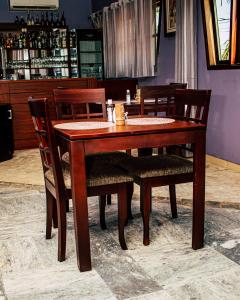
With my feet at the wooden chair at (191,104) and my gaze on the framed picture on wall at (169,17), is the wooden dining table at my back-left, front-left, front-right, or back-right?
back-left

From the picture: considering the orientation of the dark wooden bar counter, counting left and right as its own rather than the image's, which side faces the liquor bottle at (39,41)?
back

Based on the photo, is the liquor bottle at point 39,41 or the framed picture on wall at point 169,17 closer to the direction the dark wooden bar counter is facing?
the framed picture on wall

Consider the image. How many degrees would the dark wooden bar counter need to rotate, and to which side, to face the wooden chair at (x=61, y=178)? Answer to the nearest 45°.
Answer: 0° — it already faces it

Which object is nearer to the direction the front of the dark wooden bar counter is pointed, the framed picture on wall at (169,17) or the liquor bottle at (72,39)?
the framed picture on wall

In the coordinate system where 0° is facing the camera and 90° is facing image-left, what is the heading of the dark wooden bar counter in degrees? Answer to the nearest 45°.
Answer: approximately 0°

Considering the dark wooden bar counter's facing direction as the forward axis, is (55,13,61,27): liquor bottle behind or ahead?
behind

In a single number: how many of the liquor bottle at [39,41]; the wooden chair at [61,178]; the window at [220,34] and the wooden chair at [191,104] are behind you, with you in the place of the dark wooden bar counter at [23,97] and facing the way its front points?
1

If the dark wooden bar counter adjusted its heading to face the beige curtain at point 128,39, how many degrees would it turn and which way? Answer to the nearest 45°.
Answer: approximately 135° to its left

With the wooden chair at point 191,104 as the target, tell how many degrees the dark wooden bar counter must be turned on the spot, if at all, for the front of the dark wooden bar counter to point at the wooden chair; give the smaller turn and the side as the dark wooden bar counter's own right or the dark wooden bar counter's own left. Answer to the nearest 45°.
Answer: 0° — it already faces it

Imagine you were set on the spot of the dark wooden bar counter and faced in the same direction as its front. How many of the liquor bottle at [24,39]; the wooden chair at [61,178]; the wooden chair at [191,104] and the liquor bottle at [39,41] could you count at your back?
2

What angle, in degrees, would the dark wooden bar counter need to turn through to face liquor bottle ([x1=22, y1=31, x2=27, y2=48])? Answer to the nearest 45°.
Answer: approximately 180°

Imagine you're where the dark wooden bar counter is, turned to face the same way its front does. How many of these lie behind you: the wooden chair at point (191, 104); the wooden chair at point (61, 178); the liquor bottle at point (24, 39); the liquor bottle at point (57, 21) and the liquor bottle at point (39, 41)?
3

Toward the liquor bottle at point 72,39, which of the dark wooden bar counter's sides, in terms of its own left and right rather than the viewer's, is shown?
back

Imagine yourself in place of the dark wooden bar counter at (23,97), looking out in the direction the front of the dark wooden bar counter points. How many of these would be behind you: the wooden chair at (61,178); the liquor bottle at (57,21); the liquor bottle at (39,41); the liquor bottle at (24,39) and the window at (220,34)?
3

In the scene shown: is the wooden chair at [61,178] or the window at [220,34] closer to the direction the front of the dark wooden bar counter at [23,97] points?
the wooden chair

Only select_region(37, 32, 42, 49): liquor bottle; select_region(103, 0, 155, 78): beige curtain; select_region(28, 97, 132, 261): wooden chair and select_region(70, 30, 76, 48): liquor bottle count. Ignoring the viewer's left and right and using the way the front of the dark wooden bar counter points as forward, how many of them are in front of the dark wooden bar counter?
1

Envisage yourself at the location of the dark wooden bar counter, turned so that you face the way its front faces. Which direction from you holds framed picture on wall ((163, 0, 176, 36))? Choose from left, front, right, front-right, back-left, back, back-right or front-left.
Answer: left
